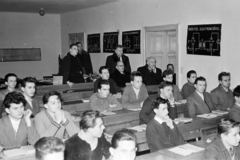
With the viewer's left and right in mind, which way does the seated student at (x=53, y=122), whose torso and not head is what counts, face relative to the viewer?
facing the viewer and to the right of the viewer

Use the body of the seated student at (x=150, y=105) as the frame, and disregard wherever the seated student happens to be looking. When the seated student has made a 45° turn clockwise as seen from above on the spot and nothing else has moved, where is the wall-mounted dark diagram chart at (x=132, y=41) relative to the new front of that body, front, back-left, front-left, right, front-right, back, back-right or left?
back

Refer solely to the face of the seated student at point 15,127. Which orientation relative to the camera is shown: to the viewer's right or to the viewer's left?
to the viewer's right

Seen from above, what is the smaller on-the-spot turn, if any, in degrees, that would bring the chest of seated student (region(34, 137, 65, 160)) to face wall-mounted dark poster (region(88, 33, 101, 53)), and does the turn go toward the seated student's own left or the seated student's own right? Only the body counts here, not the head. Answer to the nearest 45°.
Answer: approximately 135° to the seated student's own left

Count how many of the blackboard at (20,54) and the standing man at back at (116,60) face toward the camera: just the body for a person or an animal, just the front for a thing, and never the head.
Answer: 2

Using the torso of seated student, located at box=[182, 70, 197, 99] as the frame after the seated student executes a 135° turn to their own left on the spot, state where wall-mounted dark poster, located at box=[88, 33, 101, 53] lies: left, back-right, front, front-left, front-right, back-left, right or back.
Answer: front-left

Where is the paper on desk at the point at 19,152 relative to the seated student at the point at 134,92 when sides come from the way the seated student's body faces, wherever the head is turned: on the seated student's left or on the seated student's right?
on the seated student's right

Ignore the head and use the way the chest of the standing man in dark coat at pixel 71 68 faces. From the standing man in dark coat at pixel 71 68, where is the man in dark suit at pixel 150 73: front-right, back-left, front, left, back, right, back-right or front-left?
front-left

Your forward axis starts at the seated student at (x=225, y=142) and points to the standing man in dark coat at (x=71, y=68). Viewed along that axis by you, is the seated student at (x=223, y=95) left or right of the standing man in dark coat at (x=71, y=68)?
right

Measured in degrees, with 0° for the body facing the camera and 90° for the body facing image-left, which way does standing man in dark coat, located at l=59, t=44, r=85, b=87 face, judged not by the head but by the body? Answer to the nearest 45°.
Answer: approximately 315°

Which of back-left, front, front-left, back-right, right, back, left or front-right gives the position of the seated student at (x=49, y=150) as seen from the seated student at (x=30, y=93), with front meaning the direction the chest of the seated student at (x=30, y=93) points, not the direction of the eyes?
front-right

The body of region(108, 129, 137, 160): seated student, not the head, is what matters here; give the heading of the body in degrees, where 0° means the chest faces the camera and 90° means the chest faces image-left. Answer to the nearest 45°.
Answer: approximately 315°

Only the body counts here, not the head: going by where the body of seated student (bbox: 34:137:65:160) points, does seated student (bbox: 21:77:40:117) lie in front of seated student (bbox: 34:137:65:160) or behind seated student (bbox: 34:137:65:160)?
behind

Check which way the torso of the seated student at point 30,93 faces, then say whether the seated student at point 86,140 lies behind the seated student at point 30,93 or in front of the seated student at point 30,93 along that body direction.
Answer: in front

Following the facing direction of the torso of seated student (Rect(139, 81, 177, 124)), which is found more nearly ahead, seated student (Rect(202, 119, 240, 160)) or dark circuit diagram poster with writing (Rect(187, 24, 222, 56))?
the seated student

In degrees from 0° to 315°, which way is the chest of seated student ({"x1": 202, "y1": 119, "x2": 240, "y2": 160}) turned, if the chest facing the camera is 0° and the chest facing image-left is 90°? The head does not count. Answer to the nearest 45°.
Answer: approximately 315°
